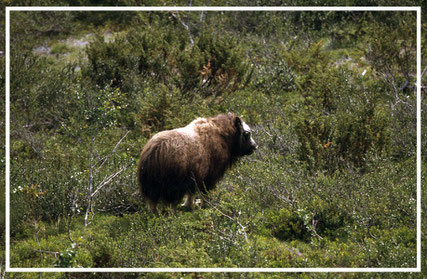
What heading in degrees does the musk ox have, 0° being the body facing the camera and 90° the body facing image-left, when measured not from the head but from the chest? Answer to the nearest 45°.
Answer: approximately 225°
